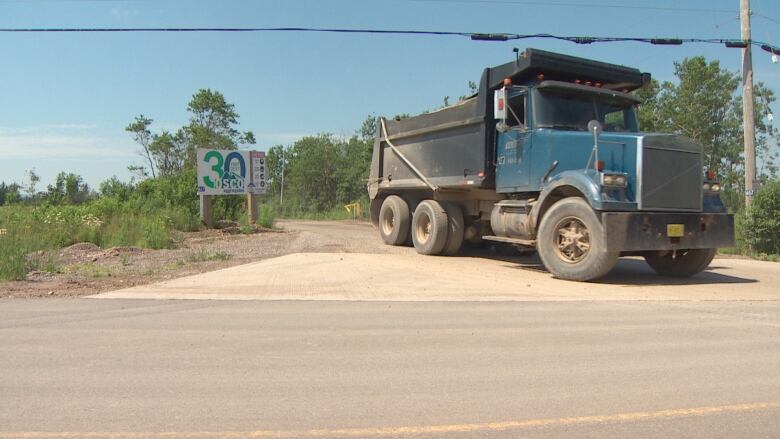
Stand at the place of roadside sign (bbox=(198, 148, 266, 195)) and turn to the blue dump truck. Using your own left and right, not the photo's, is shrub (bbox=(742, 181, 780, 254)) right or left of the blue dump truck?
left

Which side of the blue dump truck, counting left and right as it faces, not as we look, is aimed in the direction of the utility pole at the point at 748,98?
left

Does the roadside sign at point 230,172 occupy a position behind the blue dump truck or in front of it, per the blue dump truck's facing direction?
behind

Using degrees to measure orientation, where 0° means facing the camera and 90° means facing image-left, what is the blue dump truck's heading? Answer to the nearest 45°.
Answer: approximately 315°

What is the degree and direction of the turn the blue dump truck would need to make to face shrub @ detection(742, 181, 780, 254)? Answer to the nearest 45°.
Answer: approximately 90° to its left
